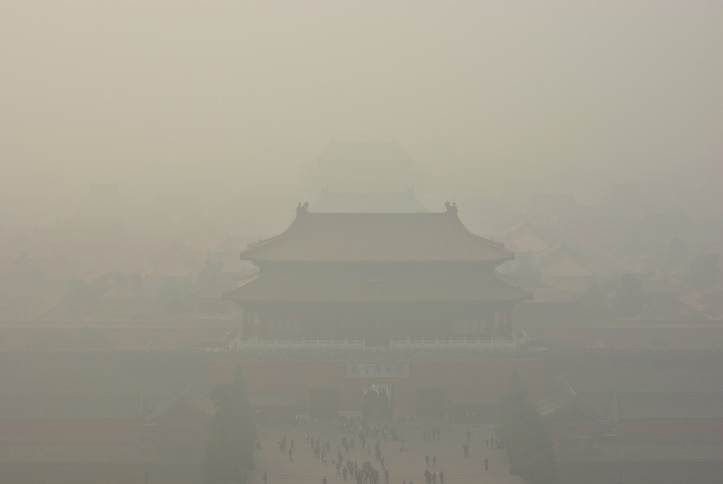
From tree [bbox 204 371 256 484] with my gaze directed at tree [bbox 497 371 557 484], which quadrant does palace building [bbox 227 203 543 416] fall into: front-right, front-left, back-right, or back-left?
front-left

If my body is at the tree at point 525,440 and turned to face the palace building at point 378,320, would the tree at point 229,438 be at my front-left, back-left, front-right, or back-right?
front-left

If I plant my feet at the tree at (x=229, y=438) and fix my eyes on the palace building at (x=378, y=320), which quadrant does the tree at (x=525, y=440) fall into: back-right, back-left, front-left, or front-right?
front-right

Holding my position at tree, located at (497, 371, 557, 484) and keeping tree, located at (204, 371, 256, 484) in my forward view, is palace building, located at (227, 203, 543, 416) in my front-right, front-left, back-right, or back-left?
front-right

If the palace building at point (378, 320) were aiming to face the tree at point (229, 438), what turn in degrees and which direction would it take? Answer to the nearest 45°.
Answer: approximately 45° to its right

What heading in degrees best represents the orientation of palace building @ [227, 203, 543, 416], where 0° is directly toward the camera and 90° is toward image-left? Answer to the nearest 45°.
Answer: approximately 0°
